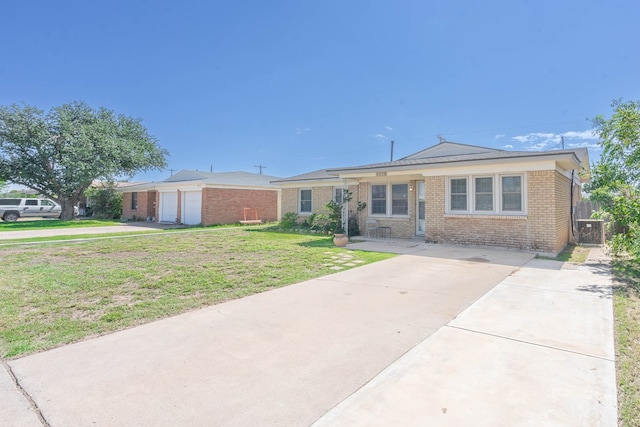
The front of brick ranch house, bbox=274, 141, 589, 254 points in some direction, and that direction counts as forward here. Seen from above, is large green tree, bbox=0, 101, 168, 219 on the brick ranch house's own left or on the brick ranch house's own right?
on the brick ranch house's own right

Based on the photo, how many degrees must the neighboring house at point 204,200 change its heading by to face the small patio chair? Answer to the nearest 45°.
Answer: approximately 90° to its left

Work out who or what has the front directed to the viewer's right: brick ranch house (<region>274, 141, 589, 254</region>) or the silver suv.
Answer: the silver suv

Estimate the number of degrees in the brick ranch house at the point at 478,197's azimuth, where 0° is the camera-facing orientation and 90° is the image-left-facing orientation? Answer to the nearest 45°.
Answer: approximately 45°

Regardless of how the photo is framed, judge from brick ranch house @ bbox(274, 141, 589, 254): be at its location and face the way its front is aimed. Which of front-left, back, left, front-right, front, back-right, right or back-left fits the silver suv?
front-right

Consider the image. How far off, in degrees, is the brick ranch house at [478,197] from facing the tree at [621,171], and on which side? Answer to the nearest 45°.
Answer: approximately 90° to its left

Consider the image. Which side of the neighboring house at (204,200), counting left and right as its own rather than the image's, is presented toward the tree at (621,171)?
left

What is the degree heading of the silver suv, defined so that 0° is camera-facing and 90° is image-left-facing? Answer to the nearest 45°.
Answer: approximately 270°

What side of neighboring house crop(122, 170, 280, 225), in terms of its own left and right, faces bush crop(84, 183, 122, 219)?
right
